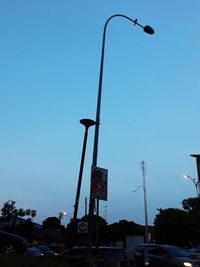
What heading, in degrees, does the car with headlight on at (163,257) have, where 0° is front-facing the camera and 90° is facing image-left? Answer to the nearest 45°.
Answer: approximately 315°
